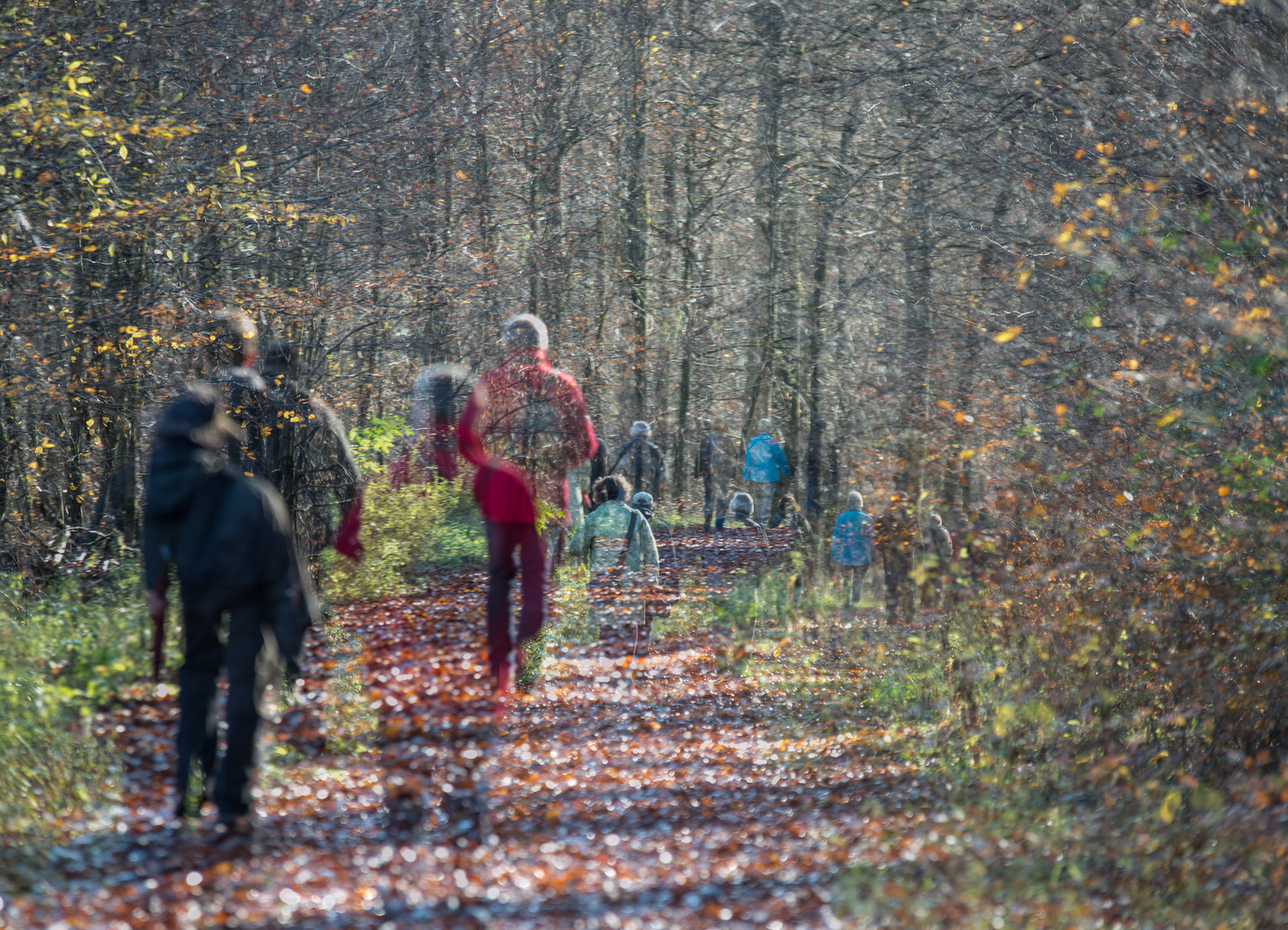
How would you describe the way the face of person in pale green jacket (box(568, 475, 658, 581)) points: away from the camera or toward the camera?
away from the camera

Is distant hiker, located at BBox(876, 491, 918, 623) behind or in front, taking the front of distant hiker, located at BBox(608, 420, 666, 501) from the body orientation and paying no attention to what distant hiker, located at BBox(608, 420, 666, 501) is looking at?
behind

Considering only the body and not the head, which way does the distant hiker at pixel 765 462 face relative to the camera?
away from the camera

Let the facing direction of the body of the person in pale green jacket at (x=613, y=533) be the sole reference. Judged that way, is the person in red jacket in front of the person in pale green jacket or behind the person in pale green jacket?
behind

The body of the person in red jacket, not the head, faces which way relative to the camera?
away from the camera

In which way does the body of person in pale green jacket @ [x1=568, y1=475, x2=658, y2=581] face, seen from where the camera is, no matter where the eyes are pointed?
away from the camera

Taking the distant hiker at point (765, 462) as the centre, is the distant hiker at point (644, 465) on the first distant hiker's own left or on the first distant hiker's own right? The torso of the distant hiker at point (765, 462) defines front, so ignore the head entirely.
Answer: on the first distant hiker's own left

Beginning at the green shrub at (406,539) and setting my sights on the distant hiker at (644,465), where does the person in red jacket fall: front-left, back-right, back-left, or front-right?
back-right

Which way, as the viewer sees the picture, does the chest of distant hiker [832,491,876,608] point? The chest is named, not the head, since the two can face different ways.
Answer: away from the camera

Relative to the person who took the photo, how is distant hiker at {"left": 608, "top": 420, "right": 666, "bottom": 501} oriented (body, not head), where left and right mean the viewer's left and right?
facing away from the viewer
